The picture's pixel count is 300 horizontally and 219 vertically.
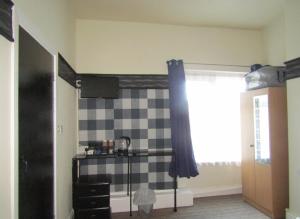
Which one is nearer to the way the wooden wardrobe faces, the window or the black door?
the black door

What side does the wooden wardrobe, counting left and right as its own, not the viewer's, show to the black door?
front

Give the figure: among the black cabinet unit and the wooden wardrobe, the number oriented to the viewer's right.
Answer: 0

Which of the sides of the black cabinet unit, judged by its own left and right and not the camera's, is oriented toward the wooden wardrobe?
left

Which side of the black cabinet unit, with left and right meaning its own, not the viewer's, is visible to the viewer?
front

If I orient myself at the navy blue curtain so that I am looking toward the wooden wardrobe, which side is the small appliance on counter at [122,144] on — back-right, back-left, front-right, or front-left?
back-right

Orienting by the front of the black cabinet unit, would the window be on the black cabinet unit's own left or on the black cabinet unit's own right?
on the black cabinet unit's own left

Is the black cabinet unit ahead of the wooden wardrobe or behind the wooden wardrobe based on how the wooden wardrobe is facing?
ahead

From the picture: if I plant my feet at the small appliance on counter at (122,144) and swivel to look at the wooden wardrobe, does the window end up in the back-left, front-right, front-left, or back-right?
front-left

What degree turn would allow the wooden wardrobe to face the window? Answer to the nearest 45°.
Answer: approximately 90° to its right
